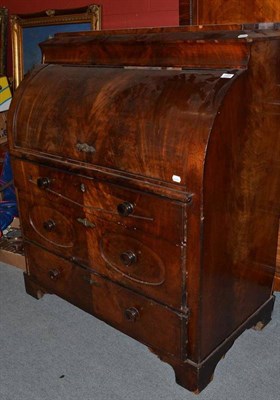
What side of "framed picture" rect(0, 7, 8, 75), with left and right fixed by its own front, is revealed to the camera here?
front

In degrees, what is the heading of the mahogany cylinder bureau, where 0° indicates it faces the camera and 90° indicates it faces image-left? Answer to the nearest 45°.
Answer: approximately 45°

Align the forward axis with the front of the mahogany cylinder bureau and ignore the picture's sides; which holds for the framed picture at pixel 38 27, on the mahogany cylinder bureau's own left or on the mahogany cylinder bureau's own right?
on the mahogany cylinder bureau's own right
